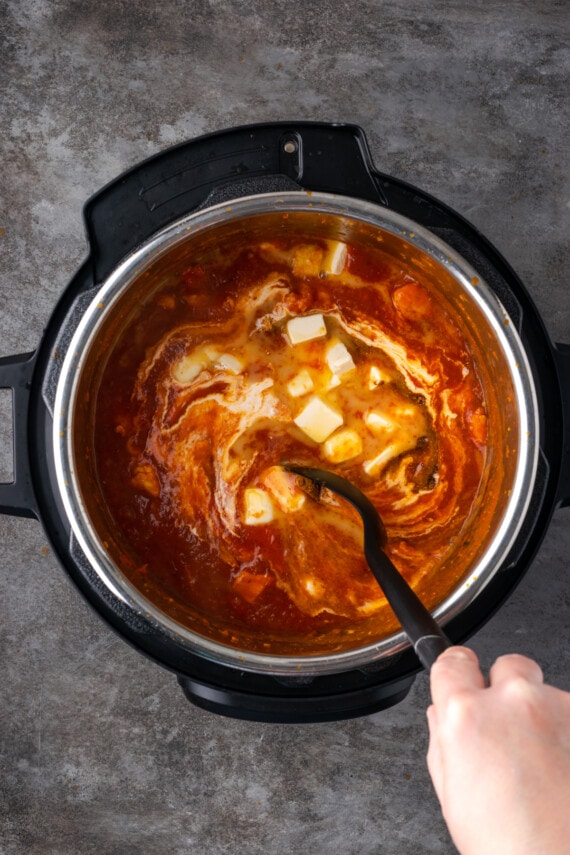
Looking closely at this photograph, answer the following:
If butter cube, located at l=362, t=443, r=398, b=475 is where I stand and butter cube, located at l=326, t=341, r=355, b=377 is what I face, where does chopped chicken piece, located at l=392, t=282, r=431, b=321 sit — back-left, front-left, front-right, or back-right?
front-right

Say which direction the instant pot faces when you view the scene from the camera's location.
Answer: facing the viewer
